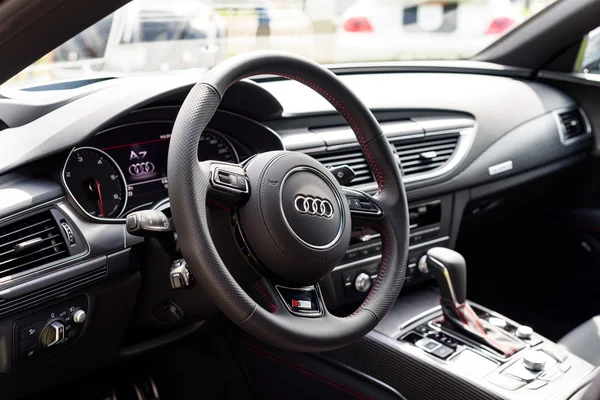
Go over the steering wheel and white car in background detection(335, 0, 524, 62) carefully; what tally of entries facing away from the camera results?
1

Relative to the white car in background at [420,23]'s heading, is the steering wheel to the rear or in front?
to the rear

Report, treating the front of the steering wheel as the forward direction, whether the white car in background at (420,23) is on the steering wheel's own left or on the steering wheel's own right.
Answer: on the steering wheel's own left

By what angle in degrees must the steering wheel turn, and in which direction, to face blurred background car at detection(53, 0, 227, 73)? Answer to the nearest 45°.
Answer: approximately 135° to its left

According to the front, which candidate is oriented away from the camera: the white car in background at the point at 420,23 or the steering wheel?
the white car in background

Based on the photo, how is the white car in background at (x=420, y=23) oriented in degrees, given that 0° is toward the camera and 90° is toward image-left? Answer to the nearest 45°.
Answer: approximately 180°
